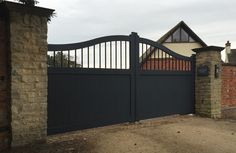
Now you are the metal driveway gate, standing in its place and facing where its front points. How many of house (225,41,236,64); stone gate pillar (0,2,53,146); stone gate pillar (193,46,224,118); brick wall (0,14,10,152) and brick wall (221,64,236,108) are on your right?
2

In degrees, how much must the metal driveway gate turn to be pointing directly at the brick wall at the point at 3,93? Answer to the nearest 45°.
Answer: approximately 90° to its right

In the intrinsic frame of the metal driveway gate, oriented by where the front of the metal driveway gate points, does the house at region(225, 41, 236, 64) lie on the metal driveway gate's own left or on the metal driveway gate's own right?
on the metal driveway gate's own left

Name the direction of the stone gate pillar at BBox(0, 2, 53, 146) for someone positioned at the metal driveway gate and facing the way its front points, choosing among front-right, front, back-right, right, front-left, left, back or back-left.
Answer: right

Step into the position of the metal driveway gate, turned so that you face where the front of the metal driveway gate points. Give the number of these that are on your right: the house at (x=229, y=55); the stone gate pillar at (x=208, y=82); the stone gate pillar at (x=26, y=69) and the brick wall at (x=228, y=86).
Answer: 1

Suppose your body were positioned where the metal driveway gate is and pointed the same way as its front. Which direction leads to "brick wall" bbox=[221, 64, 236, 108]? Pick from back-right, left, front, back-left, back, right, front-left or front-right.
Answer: left

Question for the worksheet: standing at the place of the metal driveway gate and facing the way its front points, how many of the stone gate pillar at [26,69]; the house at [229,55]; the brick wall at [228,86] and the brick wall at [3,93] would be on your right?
2

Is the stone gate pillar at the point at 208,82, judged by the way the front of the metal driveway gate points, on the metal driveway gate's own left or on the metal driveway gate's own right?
on the metal driveway gate's own left
